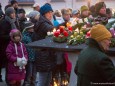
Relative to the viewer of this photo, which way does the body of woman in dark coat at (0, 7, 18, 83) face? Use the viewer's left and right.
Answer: facing to the right of the viewer
